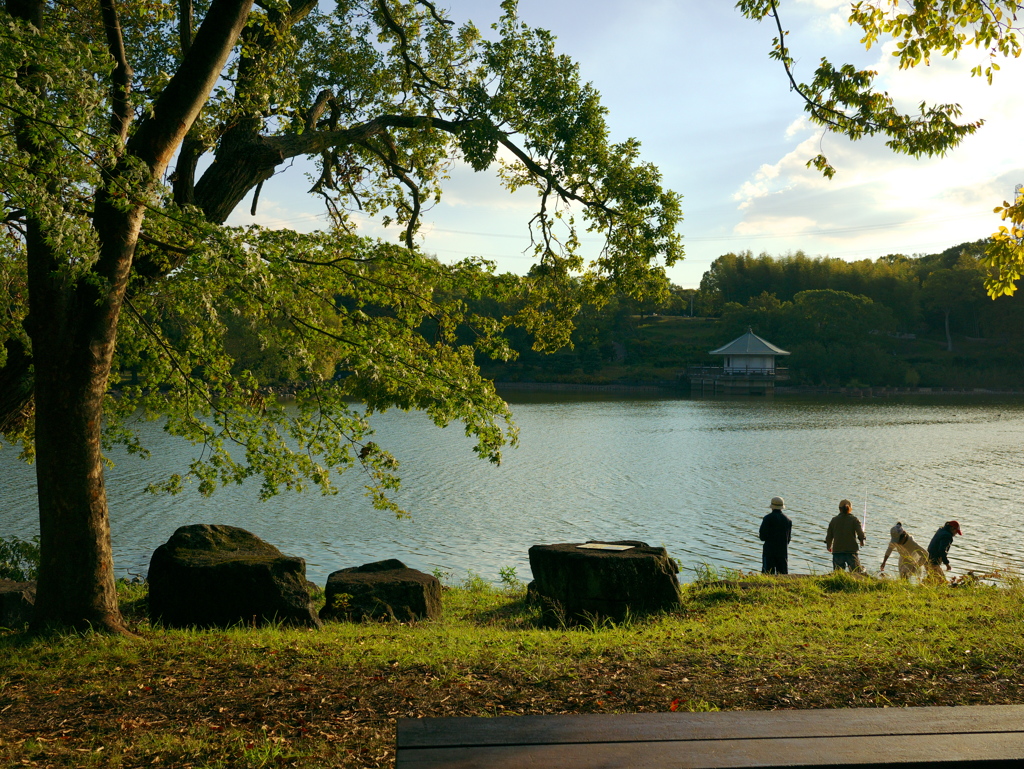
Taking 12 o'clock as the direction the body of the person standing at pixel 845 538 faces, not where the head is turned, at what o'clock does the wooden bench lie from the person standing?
The wooden bench is roughly at 6 o'clock from the person standing.

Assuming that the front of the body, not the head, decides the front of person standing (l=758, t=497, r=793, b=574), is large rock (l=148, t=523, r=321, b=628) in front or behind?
behind

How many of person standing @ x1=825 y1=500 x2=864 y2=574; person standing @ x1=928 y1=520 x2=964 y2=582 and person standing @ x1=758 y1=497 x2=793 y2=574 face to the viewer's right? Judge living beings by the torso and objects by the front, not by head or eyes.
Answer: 1

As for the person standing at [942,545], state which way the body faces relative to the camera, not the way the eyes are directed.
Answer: to the viewer's right

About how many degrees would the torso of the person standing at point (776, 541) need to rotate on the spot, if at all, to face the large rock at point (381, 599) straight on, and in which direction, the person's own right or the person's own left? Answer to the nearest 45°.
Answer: approximately 135° to the person's own left

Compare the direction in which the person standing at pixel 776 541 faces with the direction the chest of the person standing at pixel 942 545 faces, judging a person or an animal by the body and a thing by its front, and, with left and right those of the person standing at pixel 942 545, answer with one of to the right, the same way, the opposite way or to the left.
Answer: to the left

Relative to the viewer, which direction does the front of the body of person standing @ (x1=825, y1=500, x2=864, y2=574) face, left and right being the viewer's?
facing away from the viewer

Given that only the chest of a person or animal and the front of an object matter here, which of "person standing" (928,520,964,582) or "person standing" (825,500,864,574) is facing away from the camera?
"person standing" (825,500,864,574)

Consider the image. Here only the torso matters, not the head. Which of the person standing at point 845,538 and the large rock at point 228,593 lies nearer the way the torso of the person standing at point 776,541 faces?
the person standing

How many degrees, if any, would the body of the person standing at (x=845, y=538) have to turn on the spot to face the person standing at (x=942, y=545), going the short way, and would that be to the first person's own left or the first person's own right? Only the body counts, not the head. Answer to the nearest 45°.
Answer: approximately 90° to the first person's own right

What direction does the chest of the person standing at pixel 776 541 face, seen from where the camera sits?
away from the camera

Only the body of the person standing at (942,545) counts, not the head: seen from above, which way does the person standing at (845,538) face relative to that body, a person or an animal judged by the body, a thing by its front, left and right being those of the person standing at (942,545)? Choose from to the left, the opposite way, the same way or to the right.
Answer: to the left

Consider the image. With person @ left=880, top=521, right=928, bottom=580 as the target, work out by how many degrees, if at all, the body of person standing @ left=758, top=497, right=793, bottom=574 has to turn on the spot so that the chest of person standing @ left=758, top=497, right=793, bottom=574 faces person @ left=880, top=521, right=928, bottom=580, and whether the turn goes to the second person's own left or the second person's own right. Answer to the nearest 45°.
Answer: approximately 90° to the second person's own right

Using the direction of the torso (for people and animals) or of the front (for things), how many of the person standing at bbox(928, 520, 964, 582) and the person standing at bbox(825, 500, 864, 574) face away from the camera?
1
